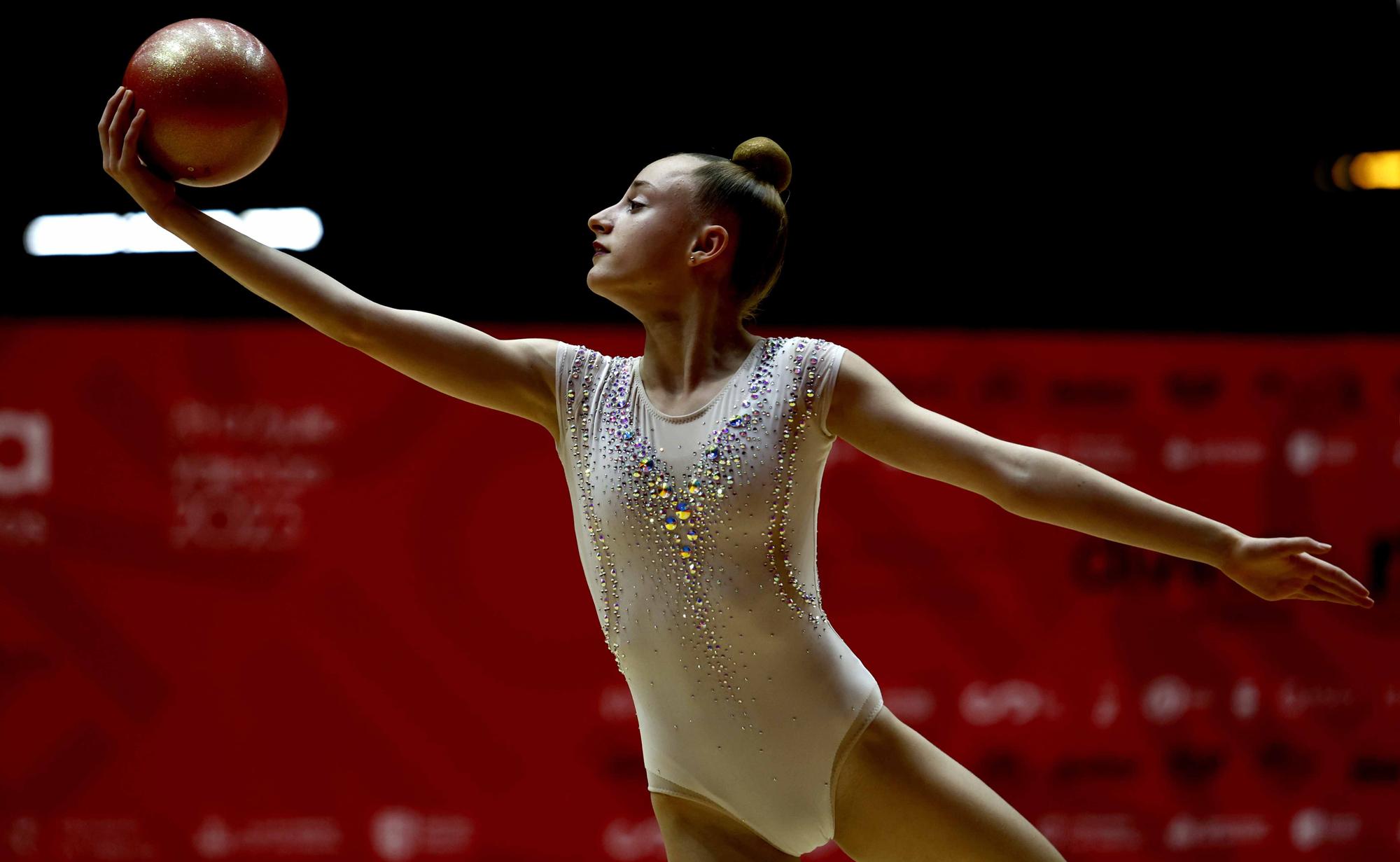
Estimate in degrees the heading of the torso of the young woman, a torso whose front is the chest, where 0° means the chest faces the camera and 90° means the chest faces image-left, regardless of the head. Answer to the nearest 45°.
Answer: approximately 0°
